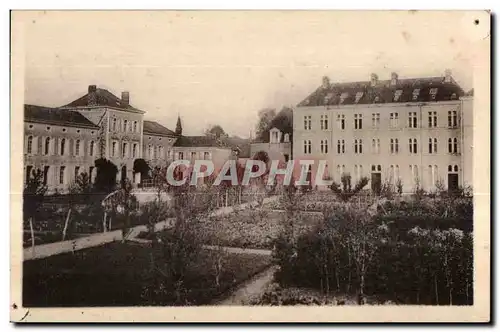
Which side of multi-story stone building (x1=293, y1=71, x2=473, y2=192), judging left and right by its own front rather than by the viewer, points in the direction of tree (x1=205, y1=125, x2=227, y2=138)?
right

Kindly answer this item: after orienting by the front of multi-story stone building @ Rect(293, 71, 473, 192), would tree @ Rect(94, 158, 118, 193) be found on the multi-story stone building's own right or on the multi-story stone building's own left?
on the multi-story stone building's own right

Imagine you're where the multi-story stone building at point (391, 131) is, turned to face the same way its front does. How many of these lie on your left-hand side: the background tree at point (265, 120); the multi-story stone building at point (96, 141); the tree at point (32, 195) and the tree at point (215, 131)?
0

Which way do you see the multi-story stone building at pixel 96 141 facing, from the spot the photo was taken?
facing the viewer and to the right of the viewer

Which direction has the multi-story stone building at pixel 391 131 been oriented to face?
toward the camera

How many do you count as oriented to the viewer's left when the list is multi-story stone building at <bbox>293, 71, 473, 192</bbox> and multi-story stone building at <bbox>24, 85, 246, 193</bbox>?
0

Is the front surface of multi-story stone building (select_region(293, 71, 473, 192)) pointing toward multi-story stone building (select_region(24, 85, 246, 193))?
no

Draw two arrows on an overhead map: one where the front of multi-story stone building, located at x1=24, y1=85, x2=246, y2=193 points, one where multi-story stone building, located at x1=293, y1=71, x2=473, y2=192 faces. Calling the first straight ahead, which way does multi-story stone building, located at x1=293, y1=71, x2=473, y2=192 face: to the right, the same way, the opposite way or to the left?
to the right
